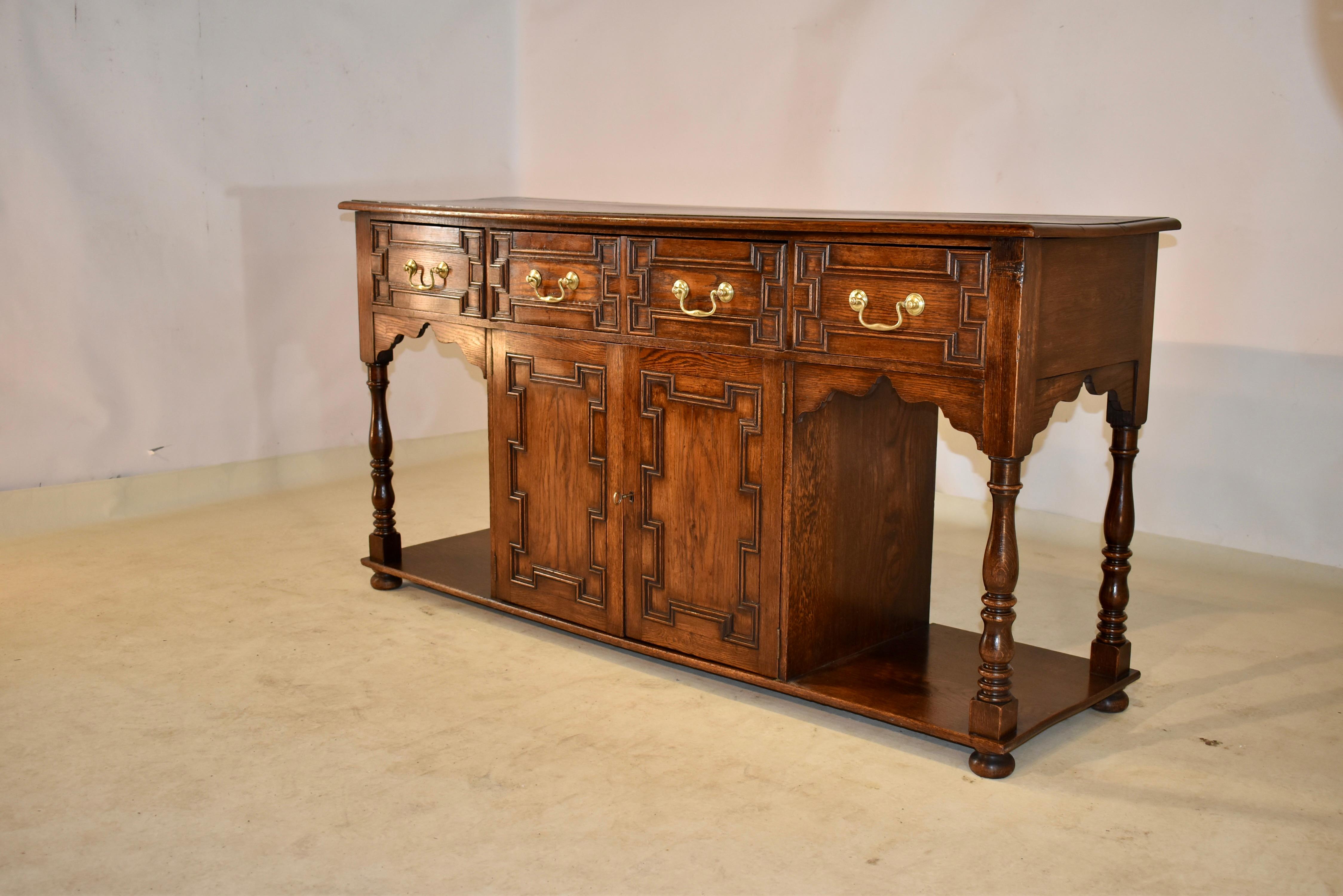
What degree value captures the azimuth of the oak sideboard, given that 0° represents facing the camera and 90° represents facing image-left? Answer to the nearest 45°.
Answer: approximately 45°
